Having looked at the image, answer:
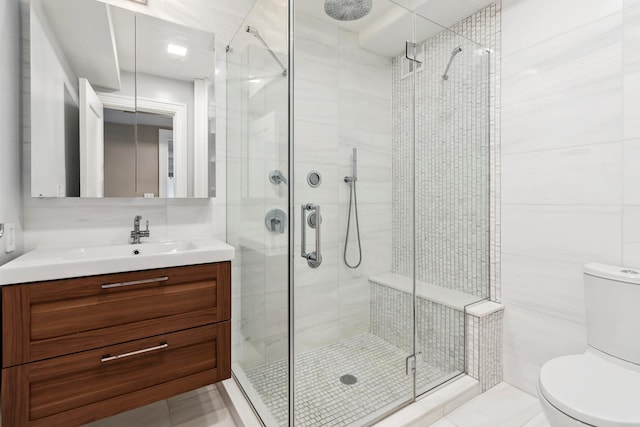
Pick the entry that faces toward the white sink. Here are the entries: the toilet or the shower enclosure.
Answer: the toilet

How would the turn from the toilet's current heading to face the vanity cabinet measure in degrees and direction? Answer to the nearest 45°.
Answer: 0° — it already faces it

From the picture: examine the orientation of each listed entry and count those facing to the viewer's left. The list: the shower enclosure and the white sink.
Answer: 0

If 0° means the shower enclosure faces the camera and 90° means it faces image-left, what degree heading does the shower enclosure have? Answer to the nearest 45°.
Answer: approximately 315°

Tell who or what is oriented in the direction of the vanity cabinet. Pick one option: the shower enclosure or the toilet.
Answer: the toilet

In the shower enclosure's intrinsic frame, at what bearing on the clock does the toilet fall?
The toilet is roughly at 11 o'clock from the shower enclosure.

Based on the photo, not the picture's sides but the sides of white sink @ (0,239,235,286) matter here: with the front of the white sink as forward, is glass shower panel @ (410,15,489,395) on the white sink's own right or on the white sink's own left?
on the white sink's own left

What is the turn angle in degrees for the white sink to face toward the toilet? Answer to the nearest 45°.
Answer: approximately 45° to its left

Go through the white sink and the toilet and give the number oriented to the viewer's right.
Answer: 0

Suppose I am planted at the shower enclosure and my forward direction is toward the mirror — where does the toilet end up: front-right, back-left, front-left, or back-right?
back-left

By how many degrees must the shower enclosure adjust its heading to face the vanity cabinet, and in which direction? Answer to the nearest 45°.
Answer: approximately 90° to its right
